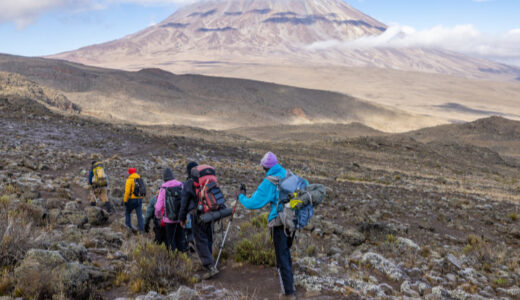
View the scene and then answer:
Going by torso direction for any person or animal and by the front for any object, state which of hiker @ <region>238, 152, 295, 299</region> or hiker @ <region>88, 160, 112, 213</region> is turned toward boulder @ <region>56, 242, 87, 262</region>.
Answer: hiker @ <region>238, 152, 295, 299</region>

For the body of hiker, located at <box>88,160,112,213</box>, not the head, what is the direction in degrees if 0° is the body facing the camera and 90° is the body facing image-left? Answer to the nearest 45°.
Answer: approximately 135°

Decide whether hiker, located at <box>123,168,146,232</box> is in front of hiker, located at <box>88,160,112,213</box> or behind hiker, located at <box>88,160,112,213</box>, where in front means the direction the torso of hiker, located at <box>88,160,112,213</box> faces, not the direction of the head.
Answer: behind

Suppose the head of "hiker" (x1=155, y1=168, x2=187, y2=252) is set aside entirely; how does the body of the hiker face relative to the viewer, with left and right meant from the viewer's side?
facing away from the viewer and to the left of the viewer

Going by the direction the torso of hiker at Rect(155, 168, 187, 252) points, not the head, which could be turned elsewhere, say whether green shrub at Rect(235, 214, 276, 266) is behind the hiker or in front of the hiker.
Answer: behind

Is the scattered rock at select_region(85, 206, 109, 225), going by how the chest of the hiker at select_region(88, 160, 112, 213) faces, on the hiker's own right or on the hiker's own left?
on the hiker's own left

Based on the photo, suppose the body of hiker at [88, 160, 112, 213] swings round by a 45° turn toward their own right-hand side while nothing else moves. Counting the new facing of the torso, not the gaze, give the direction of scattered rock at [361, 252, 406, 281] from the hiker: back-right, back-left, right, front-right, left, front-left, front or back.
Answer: back-right

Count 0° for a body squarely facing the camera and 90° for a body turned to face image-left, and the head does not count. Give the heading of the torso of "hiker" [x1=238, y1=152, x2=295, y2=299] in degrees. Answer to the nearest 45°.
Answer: approximately 90°

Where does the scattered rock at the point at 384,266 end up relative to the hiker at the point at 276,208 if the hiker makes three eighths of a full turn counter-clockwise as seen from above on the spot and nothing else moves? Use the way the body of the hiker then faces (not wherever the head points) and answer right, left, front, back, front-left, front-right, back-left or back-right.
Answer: left
